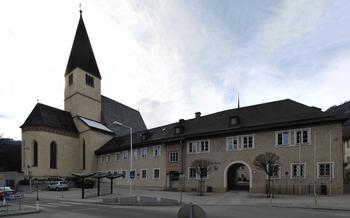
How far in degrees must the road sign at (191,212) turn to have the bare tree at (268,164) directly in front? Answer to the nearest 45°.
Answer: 0° — it already faces it

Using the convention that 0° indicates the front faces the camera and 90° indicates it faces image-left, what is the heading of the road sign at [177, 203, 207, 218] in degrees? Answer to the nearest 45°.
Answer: approximately 180°

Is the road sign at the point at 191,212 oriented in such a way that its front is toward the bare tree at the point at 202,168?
yes
